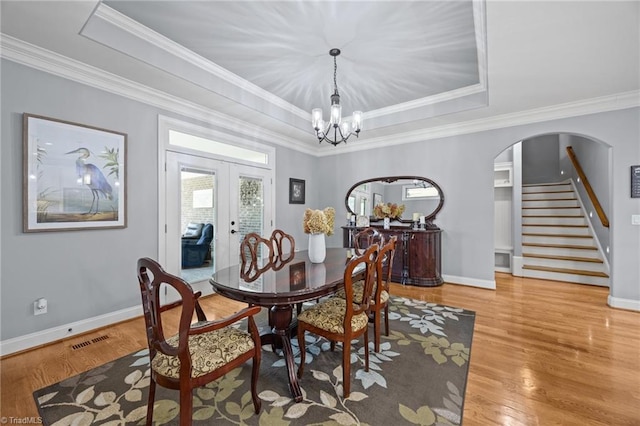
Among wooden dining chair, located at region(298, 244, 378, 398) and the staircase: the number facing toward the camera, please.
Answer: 1

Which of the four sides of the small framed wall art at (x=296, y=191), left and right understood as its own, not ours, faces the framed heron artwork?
right

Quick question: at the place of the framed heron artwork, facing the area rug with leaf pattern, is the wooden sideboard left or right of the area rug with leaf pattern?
left

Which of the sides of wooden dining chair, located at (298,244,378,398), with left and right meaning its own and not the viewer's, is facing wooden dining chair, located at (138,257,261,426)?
left

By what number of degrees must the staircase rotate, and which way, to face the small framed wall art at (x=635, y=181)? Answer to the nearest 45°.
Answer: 0° — it already faces it

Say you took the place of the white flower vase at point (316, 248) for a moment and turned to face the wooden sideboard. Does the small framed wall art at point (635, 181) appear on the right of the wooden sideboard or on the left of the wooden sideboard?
right

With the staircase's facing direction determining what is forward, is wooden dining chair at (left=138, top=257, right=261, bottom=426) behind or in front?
in front

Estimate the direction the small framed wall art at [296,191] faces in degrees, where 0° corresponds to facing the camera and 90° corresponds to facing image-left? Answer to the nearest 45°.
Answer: approximately 315°

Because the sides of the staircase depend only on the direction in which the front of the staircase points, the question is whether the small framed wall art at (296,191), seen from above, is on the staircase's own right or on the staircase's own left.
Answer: on the staircase's own right

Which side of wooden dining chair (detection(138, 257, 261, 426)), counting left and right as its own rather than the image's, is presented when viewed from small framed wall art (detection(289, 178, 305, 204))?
front

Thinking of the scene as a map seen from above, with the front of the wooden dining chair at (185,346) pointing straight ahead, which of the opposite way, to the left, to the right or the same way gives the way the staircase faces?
the opposite way

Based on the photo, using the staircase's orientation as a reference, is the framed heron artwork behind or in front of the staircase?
in front
